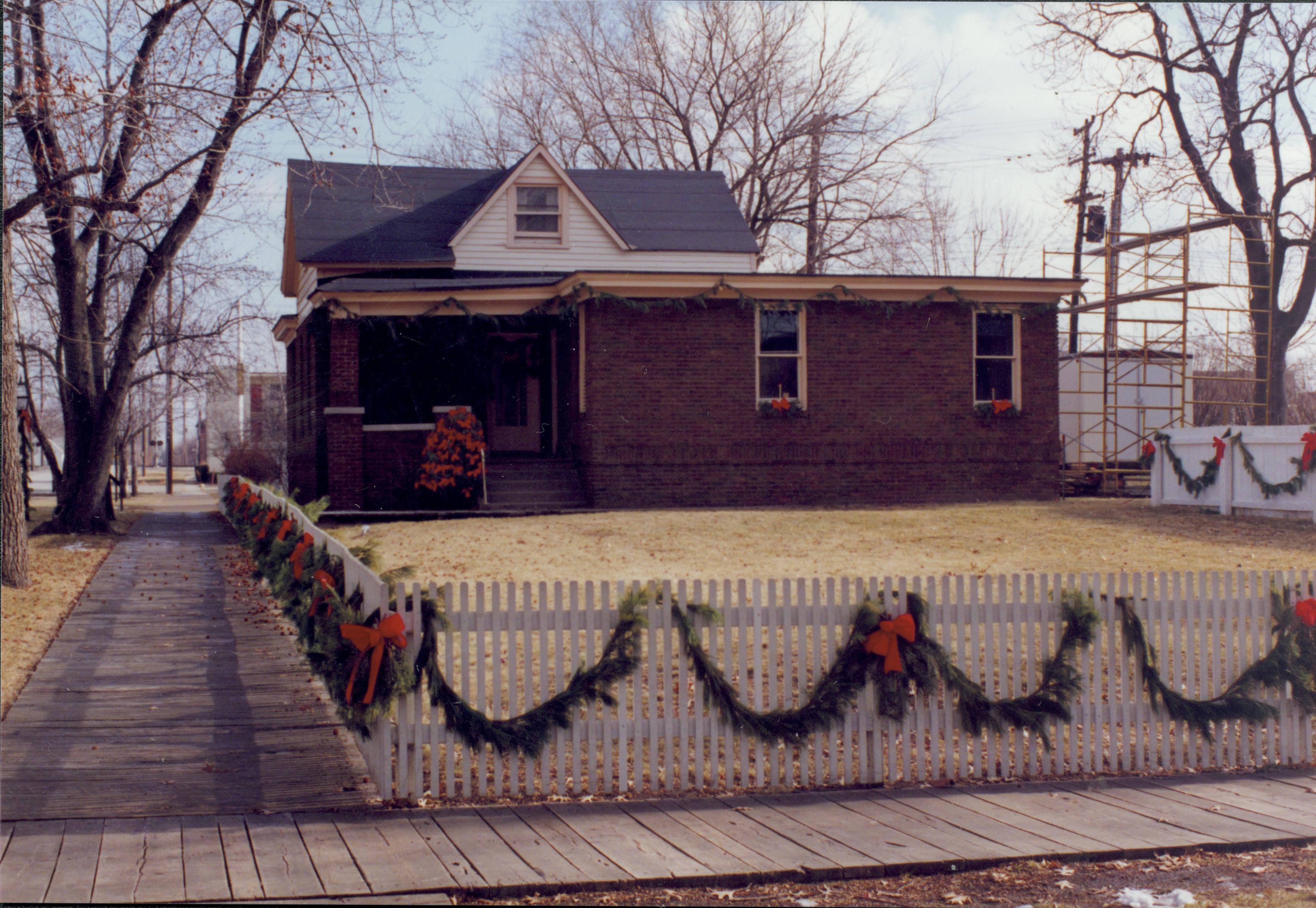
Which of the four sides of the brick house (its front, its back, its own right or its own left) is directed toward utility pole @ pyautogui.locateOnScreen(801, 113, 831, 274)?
back

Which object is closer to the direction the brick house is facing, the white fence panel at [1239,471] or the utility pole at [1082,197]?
the white fence panel

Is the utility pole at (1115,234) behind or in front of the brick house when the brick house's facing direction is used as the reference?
behind

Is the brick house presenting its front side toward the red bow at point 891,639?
yes

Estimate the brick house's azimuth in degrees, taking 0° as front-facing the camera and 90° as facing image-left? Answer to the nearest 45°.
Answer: approximately 0°

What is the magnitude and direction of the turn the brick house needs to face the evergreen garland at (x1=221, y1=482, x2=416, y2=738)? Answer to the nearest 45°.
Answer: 0° — it already faces it

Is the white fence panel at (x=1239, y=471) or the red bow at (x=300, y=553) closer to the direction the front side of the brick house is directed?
the red bow

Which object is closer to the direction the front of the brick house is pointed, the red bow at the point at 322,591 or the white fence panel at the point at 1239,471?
the red bow

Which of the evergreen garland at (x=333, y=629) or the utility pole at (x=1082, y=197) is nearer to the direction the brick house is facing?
the evergreen garland

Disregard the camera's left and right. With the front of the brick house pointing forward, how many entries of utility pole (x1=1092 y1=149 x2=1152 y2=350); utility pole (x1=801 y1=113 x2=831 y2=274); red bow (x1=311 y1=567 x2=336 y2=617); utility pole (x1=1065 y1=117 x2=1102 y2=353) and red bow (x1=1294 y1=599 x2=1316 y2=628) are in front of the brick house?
2

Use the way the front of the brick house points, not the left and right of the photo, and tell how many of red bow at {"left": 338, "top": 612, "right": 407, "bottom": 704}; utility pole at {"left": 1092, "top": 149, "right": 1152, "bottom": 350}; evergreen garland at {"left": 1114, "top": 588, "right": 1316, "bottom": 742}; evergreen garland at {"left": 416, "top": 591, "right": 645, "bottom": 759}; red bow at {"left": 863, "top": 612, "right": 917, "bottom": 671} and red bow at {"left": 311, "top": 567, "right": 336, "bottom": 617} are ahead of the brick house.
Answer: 5

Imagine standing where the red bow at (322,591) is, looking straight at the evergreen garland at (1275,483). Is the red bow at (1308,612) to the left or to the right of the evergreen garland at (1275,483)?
right

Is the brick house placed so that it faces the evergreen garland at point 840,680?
yes
